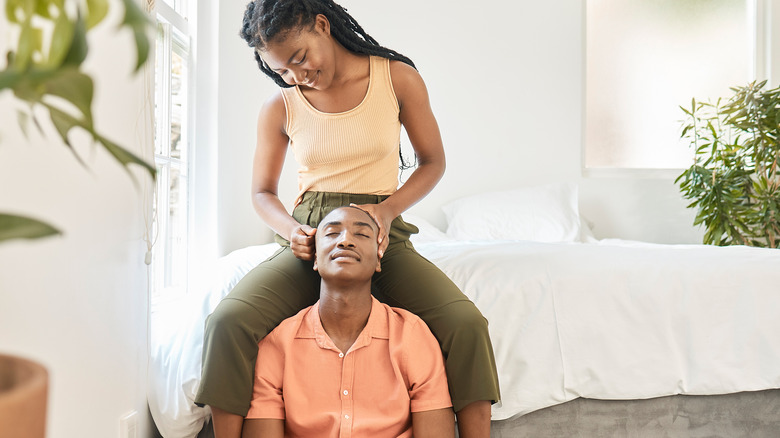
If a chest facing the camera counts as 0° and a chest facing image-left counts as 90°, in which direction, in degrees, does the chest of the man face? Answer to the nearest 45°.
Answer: approximately 0°

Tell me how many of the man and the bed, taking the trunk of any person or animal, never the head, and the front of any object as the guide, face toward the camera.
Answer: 2

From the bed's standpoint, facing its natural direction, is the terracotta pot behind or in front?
in front

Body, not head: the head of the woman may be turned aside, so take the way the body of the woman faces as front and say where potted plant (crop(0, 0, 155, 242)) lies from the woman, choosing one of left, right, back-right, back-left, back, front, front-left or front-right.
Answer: front

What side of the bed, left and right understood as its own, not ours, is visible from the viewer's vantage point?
front

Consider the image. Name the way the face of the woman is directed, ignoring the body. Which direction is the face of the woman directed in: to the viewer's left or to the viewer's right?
to the viewer's left

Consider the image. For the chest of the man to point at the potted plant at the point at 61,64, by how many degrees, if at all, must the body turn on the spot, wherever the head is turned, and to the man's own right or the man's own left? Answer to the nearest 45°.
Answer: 0° — they already face it

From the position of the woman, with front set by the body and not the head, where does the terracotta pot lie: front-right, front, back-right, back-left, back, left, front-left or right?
front

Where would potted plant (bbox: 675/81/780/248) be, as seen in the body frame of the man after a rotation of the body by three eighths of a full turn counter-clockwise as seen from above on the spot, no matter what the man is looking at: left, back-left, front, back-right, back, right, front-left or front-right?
front

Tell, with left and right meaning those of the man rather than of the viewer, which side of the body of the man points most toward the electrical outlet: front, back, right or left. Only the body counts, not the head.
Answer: right

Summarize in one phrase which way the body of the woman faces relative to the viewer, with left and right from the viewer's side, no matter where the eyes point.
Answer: facing the viewer

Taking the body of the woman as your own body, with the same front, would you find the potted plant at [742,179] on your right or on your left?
on your left
